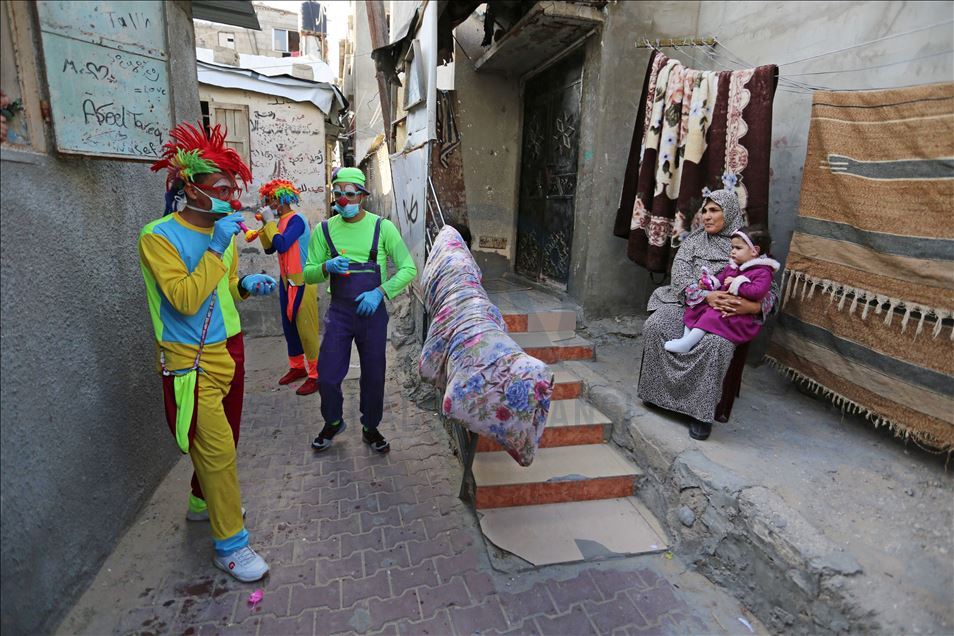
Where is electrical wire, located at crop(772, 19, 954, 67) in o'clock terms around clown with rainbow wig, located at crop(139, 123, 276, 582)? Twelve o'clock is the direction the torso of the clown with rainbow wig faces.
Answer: The electrical wire is roughly at 11 o'clock from the clown with rainbow wig.

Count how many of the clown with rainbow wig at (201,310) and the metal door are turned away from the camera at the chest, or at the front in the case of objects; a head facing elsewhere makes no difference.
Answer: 0

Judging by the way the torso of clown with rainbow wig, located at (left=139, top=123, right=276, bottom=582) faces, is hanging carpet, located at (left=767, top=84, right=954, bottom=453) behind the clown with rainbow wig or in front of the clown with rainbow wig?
in front

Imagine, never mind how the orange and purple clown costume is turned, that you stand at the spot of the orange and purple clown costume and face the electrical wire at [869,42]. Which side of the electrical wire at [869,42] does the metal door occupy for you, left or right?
left

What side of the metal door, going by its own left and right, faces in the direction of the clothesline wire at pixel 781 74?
left

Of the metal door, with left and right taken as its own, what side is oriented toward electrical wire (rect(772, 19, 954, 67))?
left

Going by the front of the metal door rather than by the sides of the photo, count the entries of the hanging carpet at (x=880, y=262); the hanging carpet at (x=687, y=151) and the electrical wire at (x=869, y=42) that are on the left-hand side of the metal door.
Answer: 3

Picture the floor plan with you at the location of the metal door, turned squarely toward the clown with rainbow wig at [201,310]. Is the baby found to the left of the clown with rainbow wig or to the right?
left

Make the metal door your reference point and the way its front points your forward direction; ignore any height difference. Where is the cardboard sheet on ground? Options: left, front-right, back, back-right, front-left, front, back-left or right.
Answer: front-left

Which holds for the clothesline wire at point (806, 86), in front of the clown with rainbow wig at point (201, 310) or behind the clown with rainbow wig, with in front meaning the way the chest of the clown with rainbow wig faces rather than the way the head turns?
in front

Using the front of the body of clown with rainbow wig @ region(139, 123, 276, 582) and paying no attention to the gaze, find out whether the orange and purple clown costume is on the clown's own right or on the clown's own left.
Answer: on the clown's own left

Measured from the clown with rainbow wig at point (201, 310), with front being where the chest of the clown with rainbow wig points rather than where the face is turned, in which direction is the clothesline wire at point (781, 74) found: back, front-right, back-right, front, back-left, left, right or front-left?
front-left
